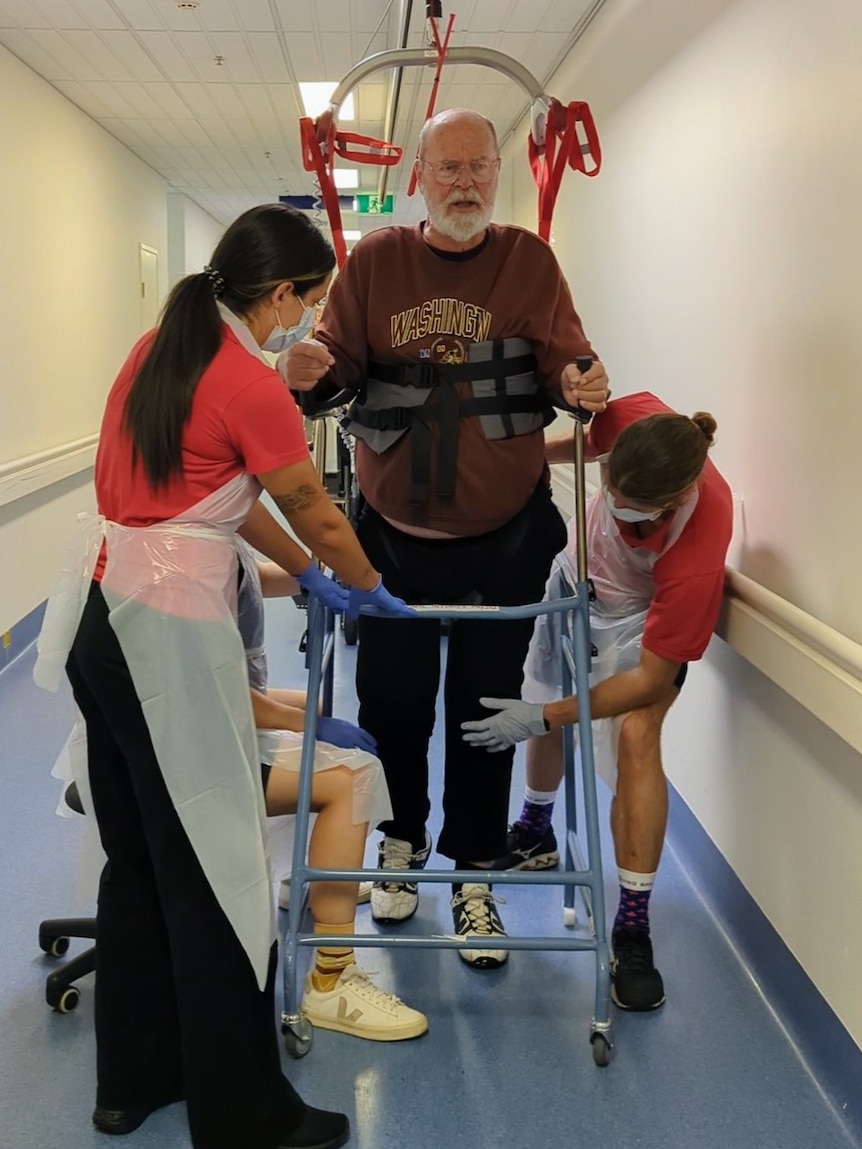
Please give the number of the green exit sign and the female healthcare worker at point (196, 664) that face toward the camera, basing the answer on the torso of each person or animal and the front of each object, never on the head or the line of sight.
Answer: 1

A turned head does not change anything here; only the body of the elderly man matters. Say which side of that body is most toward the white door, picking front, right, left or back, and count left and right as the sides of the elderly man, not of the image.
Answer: back

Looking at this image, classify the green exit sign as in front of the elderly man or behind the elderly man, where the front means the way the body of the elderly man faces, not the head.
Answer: behind

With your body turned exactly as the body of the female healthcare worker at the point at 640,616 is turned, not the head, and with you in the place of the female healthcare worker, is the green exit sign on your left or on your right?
on your right

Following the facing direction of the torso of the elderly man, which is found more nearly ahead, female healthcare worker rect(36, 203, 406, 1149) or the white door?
the female healthcare worker

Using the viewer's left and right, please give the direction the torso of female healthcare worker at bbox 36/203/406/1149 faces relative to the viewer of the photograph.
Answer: facing away from the viewer and to the right of the viewer

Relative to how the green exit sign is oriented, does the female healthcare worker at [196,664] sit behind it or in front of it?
in front

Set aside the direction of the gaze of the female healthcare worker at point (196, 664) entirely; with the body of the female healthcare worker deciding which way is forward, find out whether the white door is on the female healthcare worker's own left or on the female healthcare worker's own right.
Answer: on the female healthcare worker's own left

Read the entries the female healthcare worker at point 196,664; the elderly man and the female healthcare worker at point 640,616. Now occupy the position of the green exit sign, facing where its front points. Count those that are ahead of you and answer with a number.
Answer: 3

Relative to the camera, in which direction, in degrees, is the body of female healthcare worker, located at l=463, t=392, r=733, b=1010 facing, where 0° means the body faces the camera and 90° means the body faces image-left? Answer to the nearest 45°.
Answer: approximately 45°

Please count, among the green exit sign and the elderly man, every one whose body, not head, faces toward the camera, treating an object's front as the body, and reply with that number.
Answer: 2

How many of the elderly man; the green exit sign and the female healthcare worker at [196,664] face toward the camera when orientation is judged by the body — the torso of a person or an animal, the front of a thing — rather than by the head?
2

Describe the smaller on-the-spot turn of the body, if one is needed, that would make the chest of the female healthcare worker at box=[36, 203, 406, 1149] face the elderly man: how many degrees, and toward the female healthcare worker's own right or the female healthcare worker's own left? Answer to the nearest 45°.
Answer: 0° — they already face them
